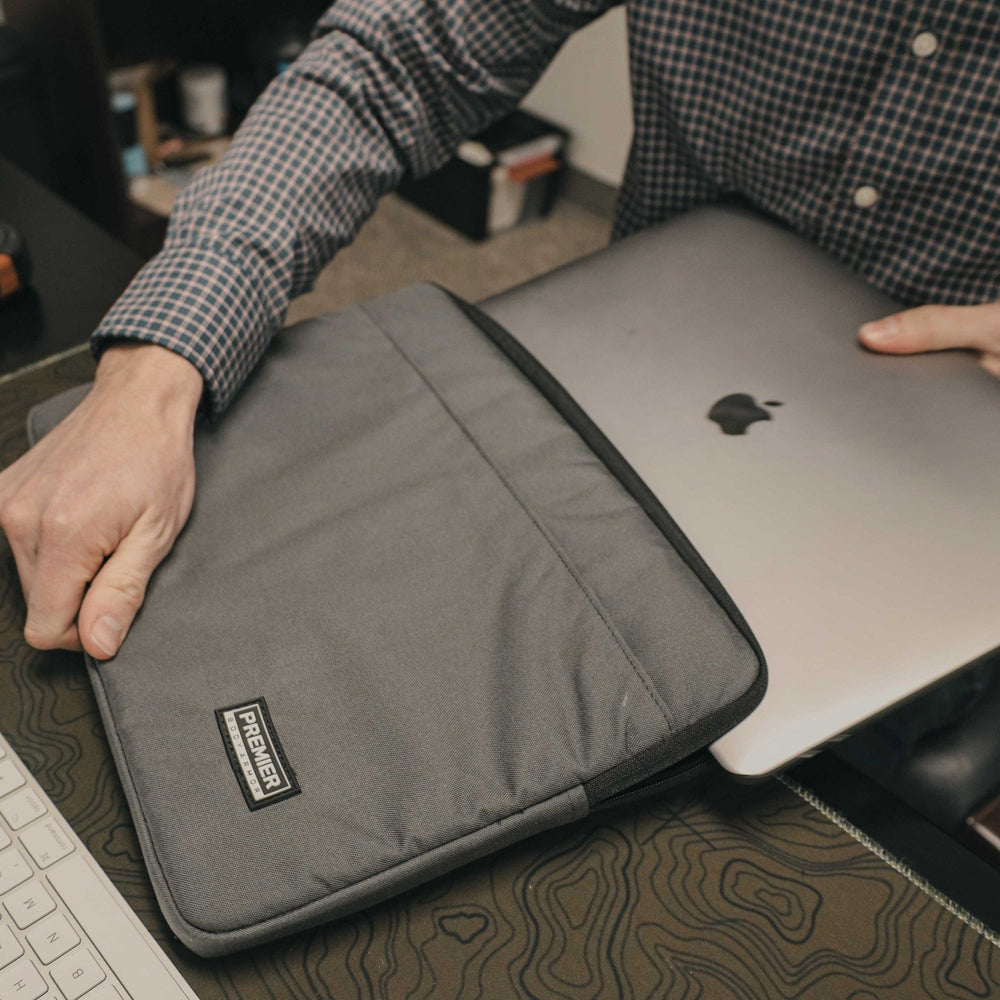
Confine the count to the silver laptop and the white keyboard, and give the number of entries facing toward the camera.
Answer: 0

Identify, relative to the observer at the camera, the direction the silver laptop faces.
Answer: facing away from the viewer and to the right of the viewer
